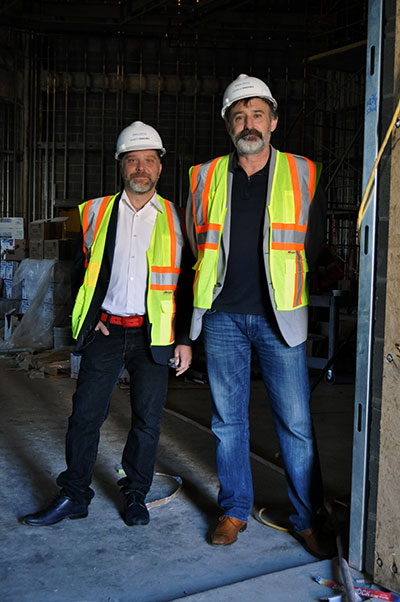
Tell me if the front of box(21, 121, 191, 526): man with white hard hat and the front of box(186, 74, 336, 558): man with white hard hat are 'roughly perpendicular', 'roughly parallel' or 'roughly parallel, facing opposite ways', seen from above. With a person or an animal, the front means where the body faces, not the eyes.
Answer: roughly parallel

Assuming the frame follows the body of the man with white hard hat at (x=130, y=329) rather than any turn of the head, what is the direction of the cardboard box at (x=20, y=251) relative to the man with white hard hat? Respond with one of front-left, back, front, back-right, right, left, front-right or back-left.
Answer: back

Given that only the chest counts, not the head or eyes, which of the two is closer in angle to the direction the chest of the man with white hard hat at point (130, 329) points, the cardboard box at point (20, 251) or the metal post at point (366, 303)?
the metal post

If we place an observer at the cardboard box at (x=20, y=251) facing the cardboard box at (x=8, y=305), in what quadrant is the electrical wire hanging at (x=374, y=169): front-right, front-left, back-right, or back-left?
front-left

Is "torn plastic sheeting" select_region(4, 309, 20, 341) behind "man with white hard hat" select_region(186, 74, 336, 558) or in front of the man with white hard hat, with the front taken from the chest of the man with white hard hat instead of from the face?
behind

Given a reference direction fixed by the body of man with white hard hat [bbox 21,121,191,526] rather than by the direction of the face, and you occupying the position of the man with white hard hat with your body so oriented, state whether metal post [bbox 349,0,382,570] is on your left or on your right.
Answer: on your left

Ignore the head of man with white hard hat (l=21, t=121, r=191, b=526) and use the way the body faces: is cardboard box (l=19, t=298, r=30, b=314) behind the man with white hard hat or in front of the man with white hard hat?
behind

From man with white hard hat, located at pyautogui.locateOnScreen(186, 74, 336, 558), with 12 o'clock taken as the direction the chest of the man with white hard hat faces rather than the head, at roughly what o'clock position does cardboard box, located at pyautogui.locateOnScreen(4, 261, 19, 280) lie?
The cardboard box is roughly at 5 o'clock from the man with white hard hat.

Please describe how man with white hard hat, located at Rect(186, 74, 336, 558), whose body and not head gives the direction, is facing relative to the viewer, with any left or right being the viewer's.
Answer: facing the viewer

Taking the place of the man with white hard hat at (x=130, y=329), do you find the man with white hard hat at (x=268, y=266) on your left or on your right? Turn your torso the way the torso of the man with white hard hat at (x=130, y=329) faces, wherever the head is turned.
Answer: on your left

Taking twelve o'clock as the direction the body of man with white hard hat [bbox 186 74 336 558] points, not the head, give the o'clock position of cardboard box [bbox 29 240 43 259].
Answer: The cardboard box is roughly at 5 o'clock from the man with white hard hat.

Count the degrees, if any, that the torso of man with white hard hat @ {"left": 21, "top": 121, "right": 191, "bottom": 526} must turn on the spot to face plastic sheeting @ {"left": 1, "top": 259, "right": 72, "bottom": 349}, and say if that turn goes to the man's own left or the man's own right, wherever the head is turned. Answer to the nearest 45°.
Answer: approximately 180°

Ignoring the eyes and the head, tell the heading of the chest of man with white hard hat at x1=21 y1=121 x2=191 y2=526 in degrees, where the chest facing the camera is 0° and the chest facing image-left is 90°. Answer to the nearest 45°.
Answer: approximately 0°

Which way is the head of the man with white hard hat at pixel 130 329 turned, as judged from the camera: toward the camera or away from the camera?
toward the camera

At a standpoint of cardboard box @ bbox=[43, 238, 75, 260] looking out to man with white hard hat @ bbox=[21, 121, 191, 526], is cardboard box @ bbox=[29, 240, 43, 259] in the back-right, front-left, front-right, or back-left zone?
back-right
